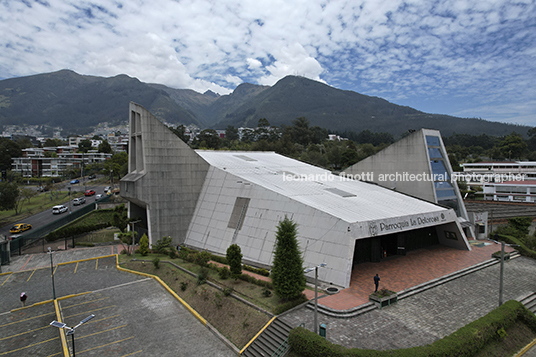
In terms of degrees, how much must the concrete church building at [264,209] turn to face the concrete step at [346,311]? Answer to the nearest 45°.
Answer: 0° — it already faces it

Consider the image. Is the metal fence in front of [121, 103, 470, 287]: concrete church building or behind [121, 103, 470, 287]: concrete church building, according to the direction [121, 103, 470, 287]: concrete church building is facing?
behind

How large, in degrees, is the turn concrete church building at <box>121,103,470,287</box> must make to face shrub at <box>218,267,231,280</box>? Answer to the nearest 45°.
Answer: approximately 45° to its right

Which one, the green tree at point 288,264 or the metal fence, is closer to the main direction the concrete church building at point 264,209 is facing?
the green tree

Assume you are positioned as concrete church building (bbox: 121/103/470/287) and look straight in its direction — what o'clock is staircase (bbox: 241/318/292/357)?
The staircase is roughly at 1 o'clock from the concrete church building.

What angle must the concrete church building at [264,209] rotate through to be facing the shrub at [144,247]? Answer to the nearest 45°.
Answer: approximately 135° to its right

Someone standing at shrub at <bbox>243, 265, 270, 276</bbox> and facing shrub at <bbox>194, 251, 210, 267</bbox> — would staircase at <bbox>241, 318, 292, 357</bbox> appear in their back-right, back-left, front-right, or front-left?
back-left

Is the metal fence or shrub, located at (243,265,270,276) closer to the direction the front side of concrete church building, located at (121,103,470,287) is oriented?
the shrub

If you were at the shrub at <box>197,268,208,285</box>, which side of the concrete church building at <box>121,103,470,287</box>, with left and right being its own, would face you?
right

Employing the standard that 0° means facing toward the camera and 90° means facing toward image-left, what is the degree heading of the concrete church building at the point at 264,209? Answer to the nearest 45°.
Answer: approximately 315°

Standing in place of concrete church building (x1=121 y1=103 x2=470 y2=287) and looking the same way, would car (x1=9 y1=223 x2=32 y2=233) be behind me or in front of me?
behind
